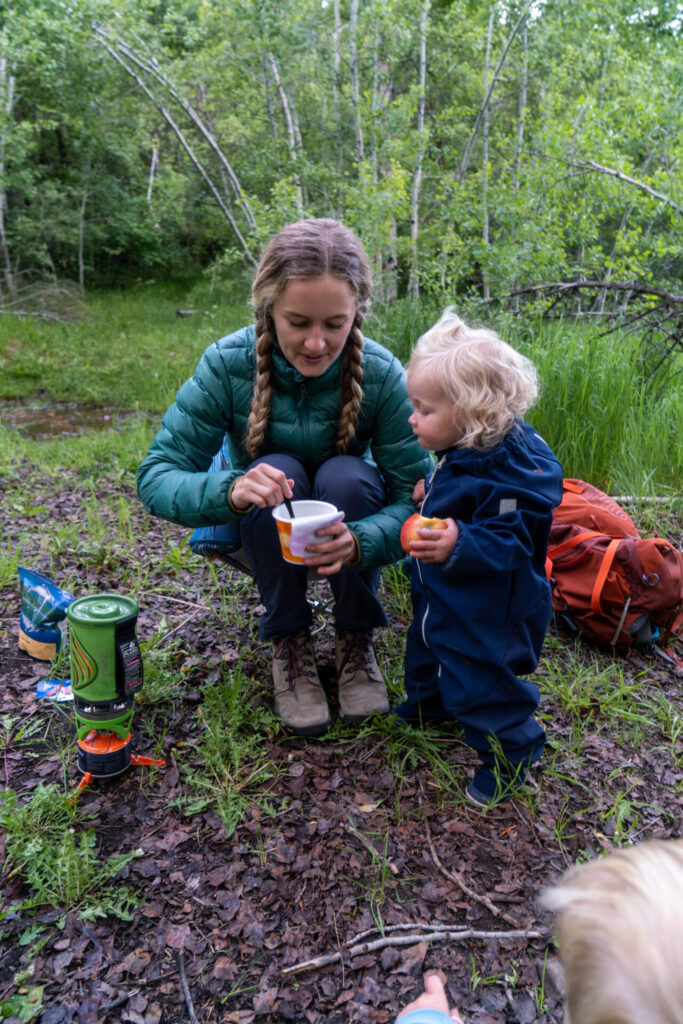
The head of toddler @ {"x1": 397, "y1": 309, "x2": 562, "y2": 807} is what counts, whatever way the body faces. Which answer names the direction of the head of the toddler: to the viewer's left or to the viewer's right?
to the viewer's left

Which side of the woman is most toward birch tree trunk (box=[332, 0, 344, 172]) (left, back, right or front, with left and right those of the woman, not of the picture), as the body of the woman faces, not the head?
back

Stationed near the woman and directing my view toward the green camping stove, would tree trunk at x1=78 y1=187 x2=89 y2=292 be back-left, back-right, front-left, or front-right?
back-right

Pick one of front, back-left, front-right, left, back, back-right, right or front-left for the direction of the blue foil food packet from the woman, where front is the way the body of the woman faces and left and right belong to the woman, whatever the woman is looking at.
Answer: right

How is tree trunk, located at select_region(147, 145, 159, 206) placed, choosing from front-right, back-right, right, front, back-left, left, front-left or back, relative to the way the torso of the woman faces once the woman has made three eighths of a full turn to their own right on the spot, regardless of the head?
front-right

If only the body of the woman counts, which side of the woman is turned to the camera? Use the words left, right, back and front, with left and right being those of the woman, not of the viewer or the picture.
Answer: front

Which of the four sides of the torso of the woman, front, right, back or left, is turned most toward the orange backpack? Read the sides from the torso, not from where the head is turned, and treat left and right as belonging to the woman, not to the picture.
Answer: left

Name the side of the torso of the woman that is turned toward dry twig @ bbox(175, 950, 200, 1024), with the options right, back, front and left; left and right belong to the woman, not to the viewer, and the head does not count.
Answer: front

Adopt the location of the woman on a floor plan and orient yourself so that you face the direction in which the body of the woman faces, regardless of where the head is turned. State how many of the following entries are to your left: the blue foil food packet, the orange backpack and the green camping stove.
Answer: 1

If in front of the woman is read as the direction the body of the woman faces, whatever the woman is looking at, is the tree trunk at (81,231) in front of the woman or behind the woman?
behind

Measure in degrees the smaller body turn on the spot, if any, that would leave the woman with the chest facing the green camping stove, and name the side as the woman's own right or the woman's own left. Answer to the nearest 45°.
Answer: approximately 45° to the woman's own right

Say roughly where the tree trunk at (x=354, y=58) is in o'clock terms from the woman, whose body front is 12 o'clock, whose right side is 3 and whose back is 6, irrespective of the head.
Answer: The tree trunk is roughly at 6 o'clock from the woman.
